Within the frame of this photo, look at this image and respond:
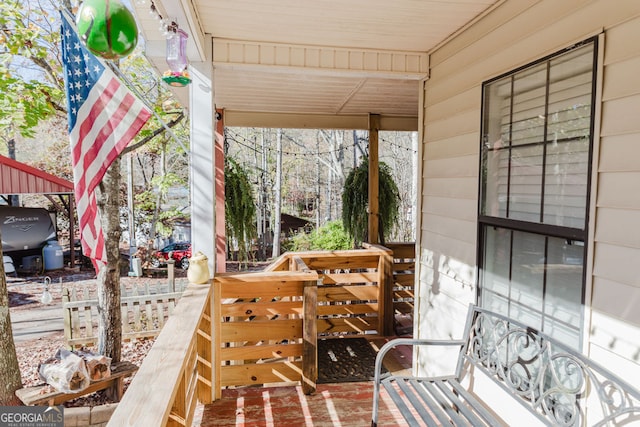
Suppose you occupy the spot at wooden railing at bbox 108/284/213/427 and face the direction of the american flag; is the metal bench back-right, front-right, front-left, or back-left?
back-right

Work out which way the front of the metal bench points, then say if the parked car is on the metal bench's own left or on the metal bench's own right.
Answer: on the metal bench's own right

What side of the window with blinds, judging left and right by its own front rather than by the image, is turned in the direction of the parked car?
right

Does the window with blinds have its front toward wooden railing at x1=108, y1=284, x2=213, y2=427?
yes

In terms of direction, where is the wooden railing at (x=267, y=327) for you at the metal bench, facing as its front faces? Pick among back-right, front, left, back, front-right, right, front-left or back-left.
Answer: front-right

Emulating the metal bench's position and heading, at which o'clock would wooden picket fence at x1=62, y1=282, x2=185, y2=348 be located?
The wooden picket fence is roughly at 2 o'clock from the metal bench.
